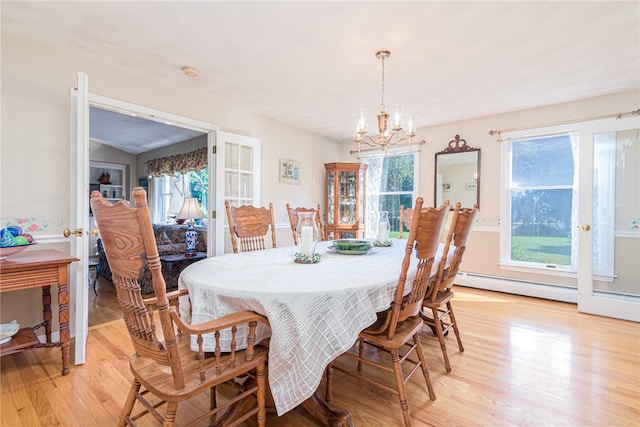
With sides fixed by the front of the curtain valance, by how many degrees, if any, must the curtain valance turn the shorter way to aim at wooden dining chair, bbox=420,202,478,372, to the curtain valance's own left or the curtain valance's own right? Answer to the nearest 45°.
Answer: approximately 45° to the curtain valance's own left

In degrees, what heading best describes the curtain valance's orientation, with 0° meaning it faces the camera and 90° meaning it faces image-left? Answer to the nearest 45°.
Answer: approximately 45°

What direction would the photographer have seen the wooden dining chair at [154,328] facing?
facing away from the viewer and to the right of the viewer

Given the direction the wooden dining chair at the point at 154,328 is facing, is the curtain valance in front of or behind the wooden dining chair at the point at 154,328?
in front

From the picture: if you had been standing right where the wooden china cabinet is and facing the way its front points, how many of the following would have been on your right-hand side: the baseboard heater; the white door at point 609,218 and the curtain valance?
1

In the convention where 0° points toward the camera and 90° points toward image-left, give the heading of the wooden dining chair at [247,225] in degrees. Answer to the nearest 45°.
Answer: approximately 315°

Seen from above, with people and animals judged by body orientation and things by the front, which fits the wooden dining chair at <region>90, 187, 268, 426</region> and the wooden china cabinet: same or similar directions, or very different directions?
very different directions

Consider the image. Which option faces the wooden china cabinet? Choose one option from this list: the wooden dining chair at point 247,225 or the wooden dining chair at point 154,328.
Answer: the wooden dining chair at point 154,328

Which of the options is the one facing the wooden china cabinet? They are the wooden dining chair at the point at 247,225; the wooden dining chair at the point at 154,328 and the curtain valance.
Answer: the wooden dining chair at the point at 154,328

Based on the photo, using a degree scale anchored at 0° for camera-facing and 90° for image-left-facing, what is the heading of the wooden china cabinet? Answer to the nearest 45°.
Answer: approximately 0°
